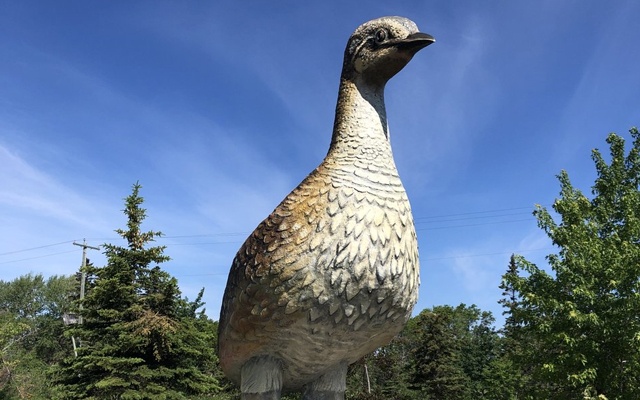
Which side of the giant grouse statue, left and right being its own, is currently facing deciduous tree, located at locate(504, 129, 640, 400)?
left

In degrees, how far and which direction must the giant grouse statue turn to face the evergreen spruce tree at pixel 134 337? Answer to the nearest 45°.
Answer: approximately 180°

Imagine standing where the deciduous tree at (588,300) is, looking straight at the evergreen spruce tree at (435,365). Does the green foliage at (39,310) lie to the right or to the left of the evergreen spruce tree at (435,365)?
left

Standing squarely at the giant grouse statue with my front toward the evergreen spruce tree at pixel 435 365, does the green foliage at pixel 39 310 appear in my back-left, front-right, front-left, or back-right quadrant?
front-left

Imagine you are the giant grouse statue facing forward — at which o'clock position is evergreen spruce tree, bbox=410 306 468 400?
The evergreen spruce tree is roughly at 8 o'clock from the giant grouse statue.

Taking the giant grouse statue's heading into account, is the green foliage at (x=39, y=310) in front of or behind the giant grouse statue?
behind

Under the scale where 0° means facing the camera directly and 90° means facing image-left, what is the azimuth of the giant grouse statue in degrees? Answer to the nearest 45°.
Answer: approximately 315°

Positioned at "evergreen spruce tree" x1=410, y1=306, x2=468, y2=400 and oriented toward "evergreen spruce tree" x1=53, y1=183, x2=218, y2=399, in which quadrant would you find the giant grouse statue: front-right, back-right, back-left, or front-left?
front-left
